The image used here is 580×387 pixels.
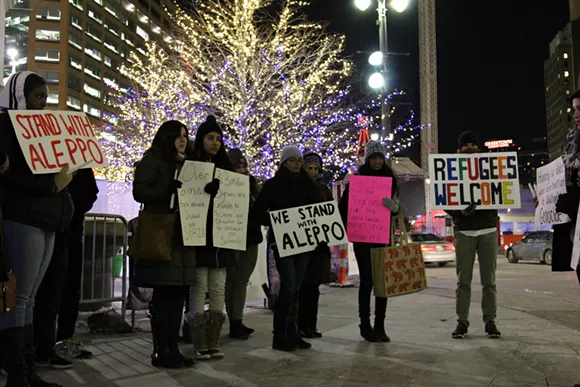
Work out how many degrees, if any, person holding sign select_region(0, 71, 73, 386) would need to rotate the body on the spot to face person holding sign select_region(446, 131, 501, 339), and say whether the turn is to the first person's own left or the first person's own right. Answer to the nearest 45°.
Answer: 0° — they already face them

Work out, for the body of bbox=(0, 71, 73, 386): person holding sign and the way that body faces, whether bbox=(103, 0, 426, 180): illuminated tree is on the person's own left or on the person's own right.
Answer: on the person's own left

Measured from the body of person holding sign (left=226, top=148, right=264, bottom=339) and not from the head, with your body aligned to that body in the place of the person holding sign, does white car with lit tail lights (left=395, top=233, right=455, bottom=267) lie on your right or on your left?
on your left

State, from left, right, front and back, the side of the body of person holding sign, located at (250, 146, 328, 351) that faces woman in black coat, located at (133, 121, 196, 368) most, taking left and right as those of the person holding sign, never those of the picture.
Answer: right

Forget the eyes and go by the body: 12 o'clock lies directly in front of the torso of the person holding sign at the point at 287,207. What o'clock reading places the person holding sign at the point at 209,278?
the person holding sign at the point at 209,278 is roughly at 3 o'clock from the person holding sign at the point at 287,207.

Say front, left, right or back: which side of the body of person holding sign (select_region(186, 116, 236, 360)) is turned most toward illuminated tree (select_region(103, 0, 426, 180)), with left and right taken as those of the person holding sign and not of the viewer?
back

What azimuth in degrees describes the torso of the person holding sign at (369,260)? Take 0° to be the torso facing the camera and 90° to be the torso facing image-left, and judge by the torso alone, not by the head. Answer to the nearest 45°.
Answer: approximately 0°

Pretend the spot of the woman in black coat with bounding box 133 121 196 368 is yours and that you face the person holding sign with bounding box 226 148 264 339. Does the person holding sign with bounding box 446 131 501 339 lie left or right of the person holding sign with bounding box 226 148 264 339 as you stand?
right

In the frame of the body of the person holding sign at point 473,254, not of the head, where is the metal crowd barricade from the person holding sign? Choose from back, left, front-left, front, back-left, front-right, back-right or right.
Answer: right

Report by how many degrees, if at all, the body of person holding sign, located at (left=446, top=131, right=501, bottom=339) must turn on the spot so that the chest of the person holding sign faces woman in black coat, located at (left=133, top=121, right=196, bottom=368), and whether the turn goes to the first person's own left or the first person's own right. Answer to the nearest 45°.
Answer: approximately 45° to the first person's own right
